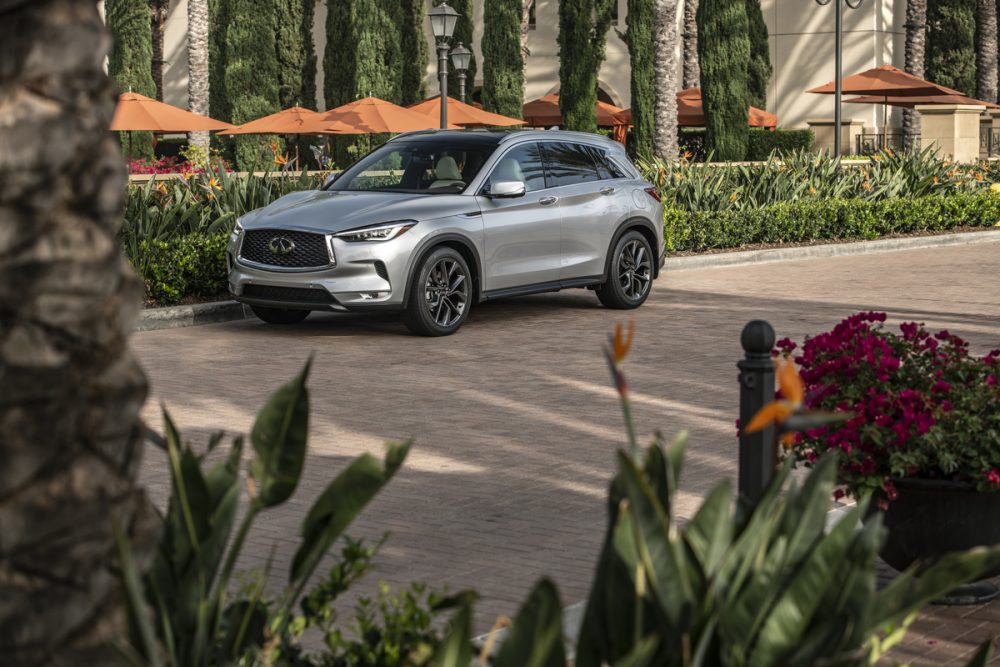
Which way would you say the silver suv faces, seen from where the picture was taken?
facing the viewer and to the left of the viewer

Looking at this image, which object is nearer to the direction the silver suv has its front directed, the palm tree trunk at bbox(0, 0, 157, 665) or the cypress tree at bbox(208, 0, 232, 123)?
the palm tree trunk

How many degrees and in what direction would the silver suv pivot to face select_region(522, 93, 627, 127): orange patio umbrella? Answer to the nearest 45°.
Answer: approximately 135° to its right

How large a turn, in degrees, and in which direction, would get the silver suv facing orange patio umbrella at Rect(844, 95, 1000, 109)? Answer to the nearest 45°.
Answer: approximately 180°

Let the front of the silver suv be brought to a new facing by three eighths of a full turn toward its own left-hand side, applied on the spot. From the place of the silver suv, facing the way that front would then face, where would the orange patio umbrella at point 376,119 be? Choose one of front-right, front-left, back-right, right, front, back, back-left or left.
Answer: left

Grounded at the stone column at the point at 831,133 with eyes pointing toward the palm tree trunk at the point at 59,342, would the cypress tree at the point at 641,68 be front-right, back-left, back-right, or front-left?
front-right

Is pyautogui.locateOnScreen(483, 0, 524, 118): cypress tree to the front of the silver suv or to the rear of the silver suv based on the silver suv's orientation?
to the rear

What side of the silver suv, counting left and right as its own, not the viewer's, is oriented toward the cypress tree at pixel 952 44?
back

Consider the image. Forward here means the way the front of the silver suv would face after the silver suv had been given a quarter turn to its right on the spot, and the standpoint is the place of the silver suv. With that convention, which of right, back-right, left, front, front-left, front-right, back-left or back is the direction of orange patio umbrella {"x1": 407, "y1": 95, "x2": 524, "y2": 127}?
front-right
